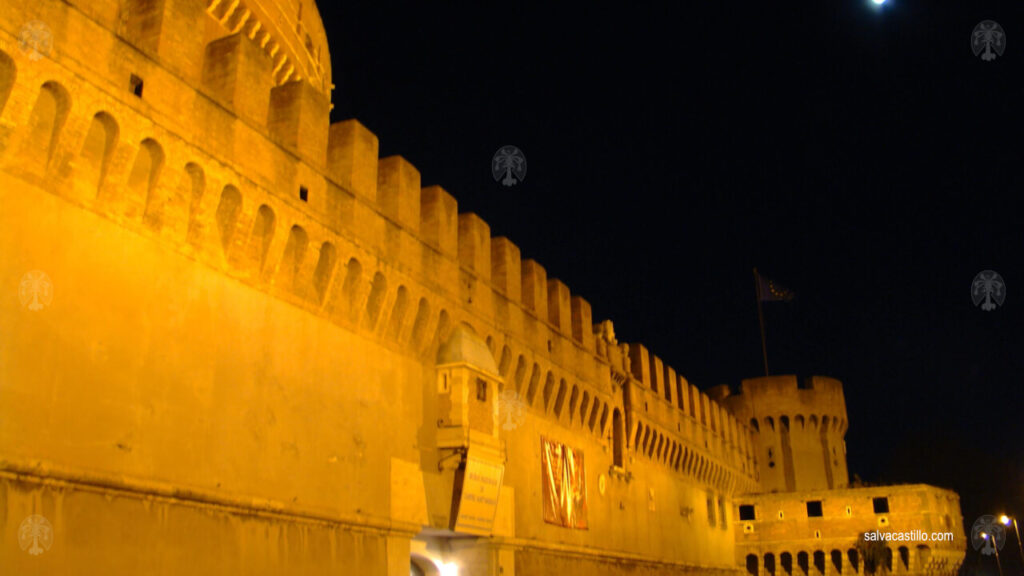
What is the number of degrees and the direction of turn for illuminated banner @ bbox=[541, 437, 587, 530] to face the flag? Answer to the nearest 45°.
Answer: approximately 90° to its left

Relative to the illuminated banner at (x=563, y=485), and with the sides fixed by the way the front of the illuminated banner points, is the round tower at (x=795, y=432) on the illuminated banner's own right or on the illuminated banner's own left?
on the illuminated banner's own left

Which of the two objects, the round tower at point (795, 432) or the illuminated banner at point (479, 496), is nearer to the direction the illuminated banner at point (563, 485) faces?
the illuminated banner

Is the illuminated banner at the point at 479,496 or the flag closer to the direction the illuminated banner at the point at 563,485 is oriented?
the illuminated banner

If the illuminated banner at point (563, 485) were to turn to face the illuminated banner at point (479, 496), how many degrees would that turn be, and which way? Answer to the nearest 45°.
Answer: approximately 45° to its right

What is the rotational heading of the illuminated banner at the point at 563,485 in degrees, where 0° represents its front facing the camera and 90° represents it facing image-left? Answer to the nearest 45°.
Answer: approximately 315°
